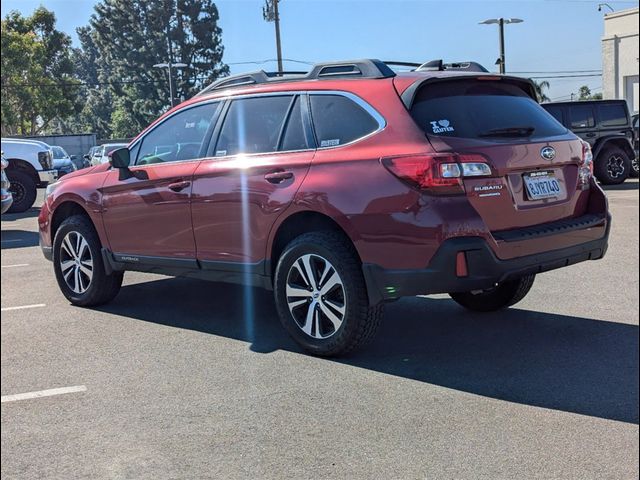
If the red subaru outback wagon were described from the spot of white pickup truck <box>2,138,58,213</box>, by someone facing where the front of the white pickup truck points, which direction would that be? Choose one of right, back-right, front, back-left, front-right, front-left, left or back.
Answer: front-right

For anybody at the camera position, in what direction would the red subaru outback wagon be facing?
facing away from the viewer and to the left of the viewer

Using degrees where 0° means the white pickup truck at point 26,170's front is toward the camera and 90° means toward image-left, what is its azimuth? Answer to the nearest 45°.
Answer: approximately 315°

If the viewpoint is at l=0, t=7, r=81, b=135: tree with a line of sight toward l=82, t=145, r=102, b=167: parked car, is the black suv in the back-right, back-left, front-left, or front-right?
front-left

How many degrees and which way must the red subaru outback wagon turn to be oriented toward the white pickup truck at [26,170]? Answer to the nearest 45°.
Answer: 0° — it already faces it

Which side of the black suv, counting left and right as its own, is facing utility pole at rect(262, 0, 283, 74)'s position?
front

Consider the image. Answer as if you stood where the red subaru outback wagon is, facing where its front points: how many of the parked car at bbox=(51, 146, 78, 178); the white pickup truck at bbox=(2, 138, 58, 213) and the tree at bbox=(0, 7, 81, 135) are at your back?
0
